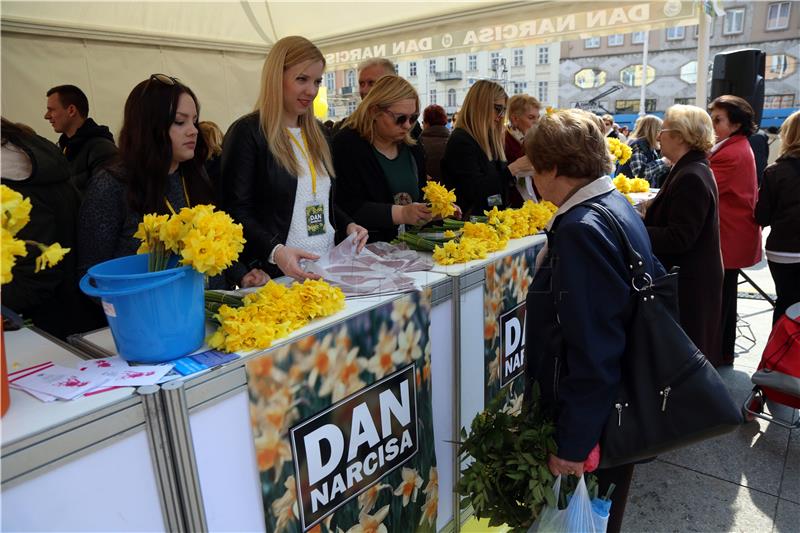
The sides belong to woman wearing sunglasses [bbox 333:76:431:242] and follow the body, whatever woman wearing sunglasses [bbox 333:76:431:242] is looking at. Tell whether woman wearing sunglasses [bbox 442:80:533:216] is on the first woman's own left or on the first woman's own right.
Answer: on the first woman's own left

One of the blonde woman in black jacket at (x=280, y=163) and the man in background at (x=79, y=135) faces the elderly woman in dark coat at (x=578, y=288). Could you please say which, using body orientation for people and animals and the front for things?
the blonde woman in black jacket

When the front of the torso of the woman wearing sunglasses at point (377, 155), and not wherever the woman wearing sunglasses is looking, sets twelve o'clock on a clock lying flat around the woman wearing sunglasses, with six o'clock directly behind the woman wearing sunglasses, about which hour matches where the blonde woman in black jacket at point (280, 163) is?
The blonde woman in black jacket is roughly at 3 o'clock from the woman wearing sunglasses.

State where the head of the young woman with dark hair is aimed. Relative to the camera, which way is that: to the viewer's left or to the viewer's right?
to the viewer's right

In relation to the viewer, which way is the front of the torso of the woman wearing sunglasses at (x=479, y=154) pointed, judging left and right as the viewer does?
facing to the right of the viewer

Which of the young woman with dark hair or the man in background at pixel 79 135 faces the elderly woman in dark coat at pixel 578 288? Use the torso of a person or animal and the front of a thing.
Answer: the young woman with dark hair

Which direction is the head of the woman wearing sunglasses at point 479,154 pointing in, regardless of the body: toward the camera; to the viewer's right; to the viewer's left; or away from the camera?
to the viewer's right

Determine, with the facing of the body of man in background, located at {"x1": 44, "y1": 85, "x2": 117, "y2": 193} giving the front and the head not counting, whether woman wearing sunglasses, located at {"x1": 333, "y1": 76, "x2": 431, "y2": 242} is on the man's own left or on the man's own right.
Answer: on the man's own left

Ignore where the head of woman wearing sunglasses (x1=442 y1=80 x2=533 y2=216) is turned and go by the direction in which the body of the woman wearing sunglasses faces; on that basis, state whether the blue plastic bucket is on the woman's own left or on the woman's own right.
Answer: on the woman's own right

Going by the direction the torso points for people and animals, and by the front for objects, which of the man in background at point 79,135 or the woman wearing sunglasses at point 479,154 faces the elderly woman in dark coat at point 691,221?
the woman wearing sunglasses

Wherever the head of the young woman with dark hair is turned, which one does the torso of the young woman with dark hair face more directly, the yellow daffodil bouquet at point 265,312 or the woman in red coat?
the yellow daffodil bouquet

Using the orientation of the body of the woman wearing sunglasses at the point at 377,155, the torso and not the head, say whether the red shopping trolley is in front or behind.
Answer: in front

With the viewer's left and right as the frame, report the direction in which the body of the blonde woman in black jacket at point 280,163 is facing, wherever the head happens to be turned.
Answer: facing the viewer and to the right of the viewer
